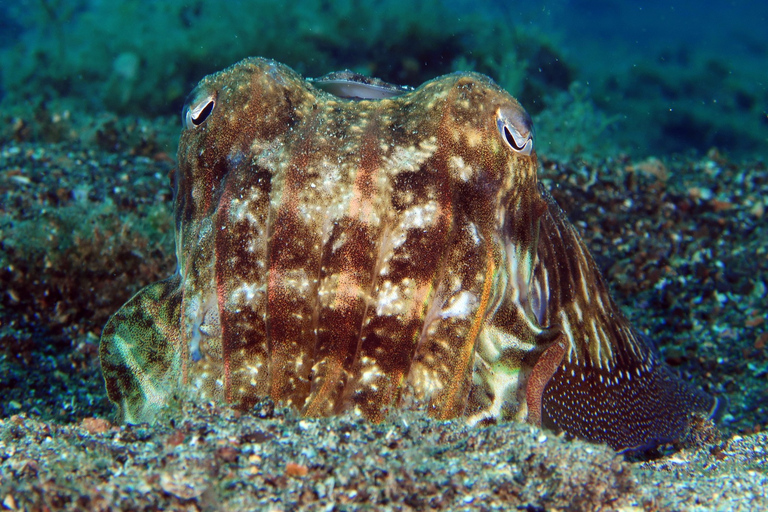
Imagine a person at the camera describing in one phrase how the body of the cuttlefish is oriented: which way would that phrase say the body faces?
toward the camera
